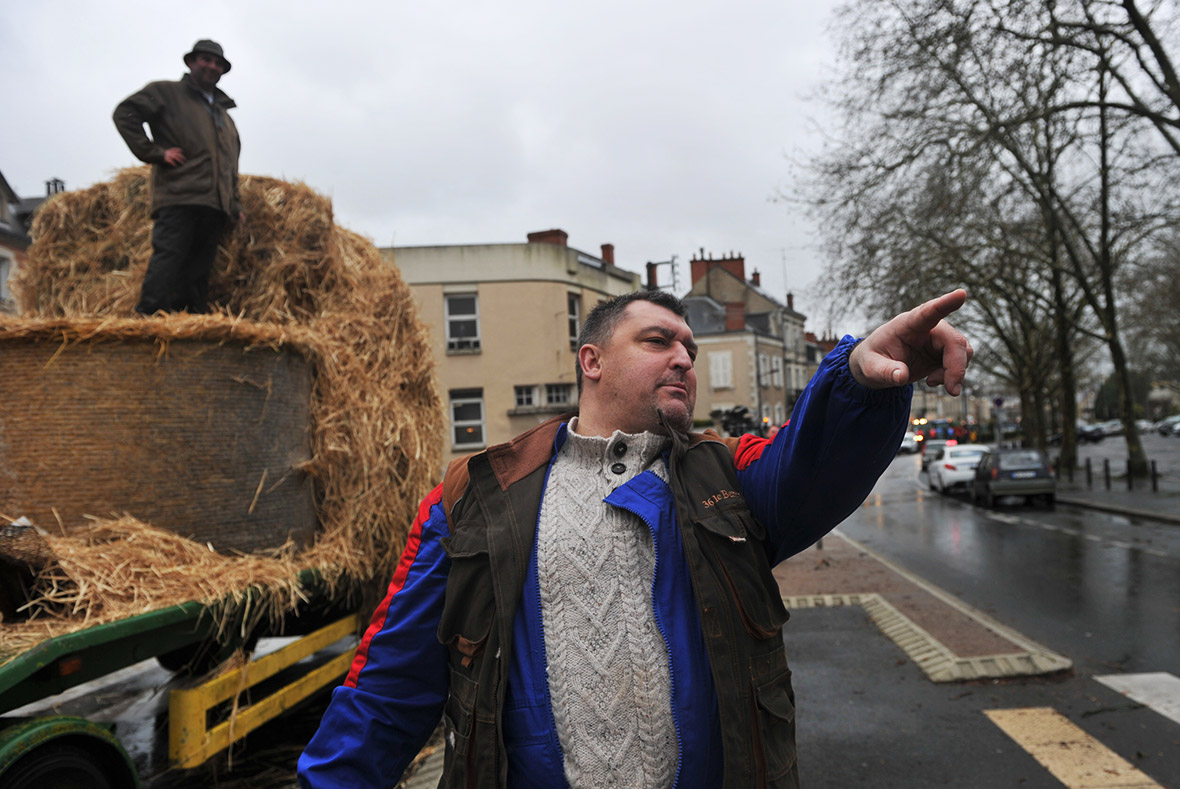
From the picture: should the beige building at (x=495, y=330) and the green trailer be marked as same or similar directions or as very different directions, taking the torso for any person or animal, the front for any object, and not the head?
very different directions

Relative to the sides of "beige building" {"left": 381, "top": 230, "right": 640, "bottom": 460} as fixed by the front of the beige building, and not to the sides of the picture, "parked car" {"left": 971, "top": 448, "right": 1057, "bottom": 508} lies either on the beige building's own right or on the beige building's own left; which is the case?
on the beige building's own left

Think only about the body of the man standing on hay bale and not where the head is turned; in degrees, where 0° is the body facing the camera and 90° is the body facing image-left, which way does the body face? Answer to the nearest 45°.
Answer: approximately 315°

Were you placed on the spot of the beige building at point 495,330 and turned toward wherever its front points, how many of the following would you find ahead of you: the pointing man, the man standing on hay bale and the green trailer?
3

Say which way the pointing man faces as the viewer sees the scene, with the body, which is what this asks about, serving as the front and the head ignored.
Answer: toward the camera

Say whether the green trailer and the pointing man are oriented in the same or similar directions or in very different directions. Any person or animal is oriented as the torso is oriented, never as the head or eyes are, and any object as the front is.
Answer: very different directions

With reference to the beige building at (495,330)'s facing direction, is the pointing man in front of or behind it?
in front

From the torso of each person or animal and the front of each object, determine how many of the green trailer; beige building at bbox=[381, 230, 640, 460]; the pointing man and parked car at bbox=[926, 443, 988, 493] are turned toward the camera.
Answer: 2

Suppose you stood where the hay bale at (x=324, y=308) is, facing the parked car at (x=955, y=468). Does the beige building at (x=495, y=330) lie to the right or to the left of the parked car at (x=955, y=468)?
left

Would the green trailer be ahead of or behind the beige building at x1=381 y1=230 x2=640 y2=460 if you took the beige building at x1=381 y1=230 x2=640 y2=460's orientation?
ahead

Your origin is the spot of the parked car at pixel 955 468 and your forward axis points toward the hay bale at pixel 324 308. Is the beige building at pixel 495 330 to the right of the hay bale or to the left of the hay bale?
right

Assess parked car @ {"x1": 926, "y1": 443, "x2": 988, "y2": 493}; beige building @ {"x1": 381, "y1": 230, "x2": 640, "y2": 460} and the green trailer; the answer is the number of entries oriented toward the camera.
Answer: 1

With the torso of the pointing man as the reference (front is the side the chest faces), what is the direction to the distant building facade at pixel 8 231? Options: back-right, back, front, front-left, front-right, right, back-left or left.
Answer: back-right

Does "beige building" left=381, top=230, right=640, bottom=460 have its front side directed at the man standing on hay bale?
yes

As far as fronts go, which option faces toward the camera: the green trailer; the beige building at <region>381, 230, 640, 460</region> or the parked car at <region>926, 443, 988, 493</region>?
the beige building

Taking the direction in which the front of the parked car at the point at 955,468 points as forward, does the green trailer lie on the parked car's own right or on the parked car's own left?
on the parked car's own left
